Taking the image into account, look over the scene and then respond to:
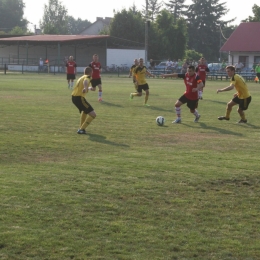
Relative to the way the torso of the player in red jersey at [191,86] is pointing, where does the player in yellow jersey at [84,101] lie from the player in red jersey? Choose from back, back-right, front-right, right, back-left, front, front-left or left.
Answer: front

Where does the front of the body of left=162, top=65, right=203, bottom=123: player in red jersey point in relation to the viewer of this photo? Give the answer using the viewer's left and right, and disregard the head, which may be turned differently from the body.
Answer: facing the viewer and to the left of the viewer
